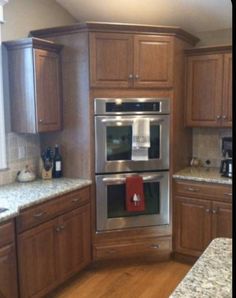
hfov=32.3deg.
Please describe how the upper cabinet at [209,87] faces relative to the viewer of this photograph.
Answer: facing the viewer and to the left of the viewer

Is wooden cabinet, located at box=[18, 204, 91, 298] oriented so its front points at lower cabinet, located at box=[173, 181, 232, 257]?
no

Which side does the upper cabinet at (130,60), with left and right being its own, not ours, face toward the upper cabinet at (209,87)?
left

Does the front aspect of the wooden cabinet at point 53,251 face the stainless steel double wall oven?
no

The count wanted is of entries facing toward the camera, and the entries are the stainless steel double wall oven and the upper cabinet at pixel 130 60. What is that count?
2

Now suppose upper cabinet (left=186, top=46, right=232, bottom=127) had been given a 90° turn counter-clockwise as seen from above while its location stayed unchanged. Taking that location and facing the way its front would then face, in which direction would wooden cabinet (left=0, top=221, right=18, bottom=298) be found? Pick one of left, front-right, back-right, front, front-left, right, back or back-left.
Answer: right

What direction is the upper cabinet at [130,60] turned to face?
toward the camera

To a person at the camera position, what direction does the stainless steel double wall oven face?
facing the viewer

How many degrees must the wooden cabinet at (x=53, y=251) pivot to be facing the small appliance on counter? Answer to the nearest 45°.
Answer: approximately 45° to its left

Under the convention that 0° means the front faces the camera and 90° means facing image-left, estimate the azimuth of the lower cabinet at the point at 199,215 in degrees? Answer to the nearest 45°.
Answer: approximately 45°

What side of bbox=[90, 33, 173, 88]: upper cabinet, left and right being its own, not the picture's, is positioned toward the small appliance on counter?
left

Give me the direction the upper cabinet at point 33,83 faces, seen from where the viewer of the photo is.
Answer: facing the viewer and to the right of the viewer

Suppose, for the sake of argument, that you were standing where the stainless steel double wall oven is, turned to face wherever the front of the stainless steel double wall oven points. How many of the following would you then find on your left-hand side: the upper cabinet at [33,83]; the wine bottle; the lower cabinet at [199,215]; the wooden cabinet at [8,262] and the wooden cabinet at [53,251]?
1
